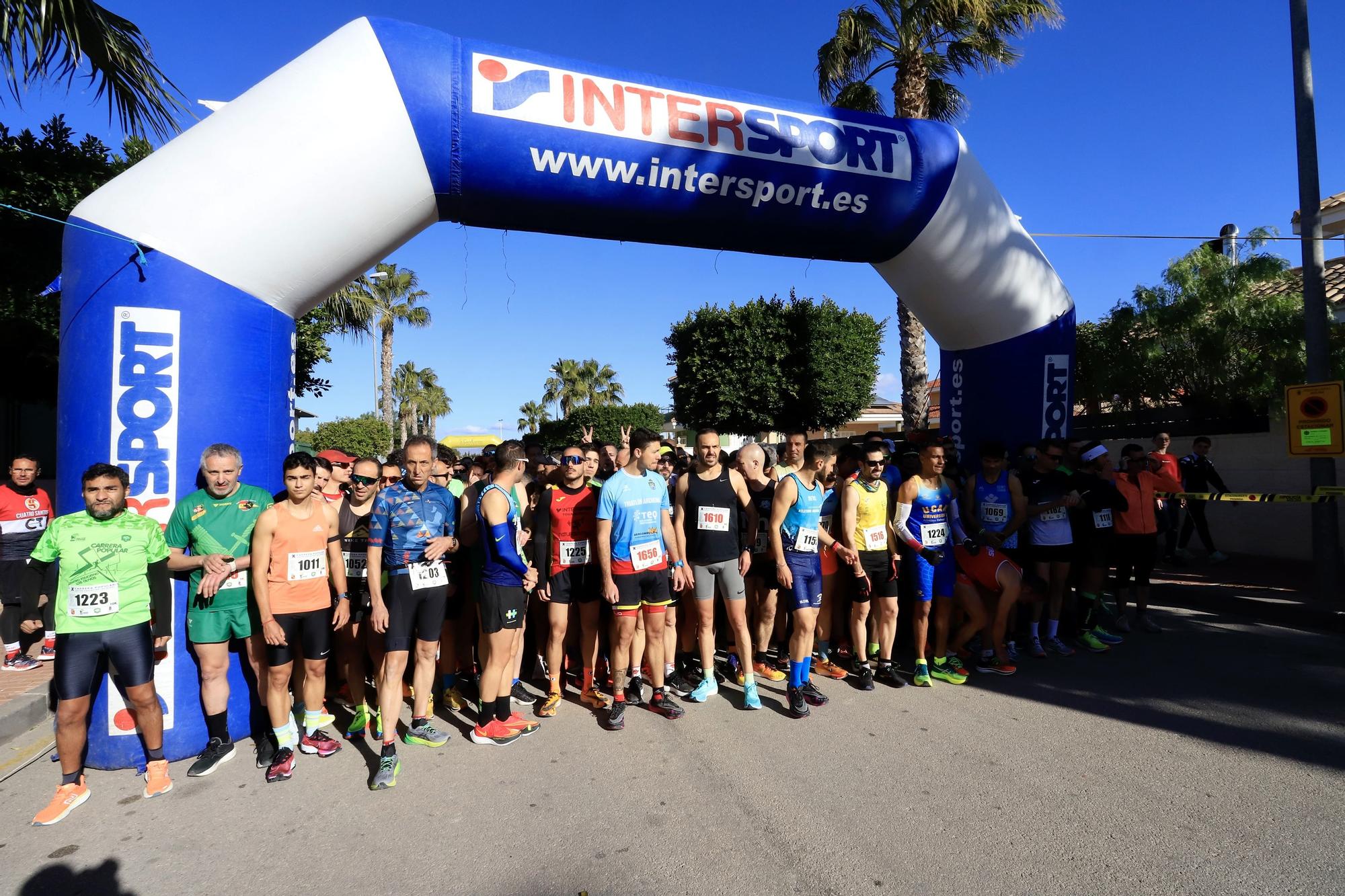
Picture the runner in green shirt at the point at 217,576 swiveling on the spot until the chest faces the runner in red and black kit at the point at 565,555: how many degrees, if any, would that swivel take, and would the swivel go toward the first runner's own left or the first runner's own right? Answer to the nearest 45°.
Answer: approximately 90° to the first runner's own left

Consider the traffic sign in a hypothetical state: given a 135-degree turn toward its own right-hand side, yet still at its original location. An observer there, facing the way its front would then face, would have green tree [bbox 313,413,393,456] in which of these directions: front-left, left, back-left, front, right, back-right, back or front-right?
front-left

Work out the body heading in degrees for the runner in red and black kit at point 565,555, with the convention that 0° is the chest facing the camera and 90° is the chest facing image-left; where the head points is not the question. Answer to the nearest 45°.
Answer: approximately 0°

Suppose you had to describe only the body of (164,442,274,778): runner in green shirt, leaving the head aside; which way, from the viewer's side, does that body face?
toward the camera

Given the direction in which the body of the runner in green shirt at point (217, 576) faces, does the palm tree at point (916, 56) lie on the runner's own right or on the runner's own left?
on the runner's own left

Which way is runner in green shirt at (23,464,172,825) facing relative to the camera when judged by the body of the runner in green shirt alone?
toward the camera

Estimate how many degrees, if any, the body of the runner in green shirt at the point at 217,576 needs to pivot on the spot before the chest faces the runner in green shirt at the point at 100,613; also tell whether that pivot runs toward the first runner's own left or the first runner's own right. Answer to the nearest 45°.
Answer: approximately 90° to the first runner's own right

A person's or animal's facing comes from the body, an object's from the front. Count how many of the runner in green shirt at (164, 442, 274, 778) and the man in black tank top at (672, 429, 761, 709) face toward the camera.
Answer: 2

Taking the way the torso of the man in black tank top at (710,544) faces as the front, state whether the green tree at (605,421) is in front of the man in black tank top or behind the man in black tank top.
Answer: behind

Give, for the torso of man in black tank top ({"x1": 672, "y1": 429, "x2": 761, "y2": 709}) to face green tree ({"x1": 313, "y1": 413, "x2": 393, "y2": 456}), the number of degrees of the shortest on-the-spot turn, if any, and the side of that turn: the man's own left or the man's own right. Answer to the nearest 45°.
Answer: approximately 135° to the man's own right

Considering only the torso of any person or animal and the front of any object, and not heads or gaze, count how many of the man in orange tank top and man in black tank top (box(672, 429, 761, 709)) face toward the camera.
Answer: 2
